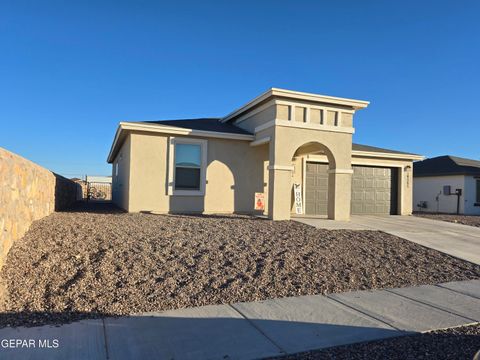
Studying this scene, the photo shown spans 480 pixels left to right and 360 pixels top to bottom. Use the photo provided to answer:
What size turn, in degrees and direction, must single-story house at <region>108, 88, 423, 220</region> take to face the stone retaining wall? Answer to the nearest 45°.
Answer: approximately 90° to its right

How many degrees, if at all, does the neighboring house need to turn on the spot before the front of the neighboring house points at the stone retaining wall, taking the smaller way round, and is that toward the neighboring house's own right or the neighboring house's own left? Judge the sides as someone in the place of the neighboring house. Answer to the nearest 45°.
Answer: approximately 45° to the neighboring house's own right

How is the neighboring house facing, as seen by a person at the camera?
facing the viewer and to the right of the viewer

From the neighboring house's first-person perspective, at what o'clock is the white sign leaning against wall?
The white sign leaning against wall is roughly at 2 o'clock from the neighboring house.

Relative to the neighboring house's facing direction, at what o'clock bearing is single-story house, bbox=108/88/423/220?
The single-story house is roughly at 2 o'clock from the neighboring house.

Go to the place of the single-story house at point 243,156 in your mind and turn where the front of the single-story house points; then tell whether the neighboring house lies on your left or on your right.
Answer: on your left

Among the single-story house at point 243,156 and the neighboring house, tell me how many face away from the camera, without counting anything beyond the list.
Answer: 0

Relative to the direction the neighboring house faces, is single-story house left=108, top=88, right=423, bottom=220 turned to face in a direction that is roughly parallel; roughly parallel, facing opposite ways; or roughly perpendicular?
roughly parallel
